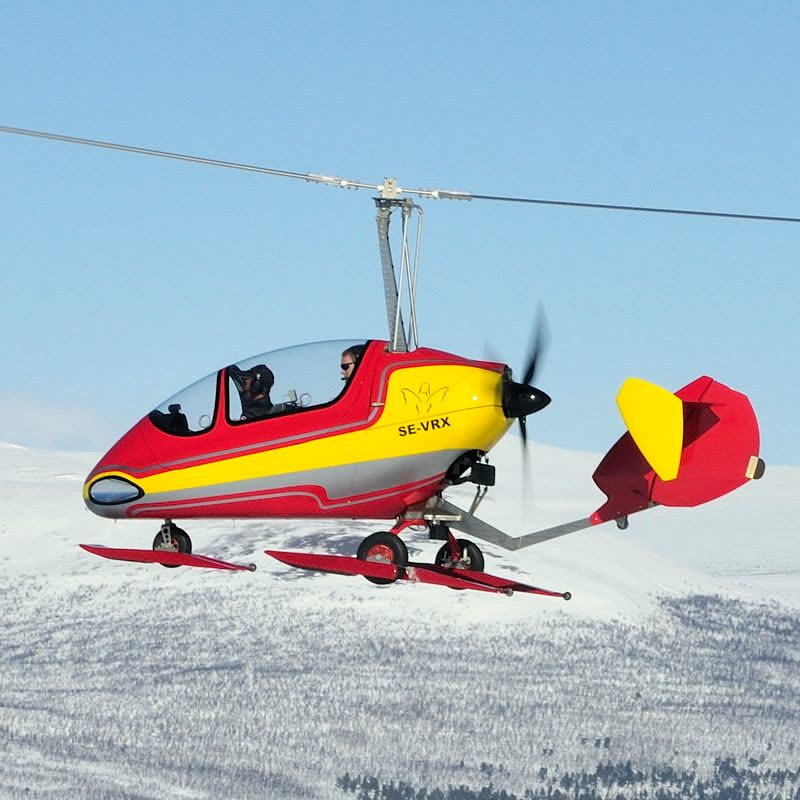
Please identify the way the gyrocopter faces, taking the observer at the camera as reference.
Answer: facing to the left of the viewer

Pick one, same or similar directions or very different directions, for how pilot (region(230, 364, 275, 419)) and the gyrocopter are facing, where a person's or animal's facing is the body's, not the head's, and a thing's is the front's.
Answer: same or similar directions

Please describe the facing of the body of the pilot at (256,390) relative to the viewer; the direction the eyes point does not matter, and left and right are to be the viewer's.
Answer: facing to the left of the viewer

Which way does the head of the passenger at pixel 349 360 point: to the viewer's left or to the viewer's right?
to the viewer's left

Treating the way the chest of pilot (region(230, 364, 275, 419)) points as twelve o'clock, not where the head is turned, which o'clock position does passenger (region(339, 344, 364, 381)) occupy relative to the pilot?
The passenger is roughly at 7 o'clock from the pilot.
